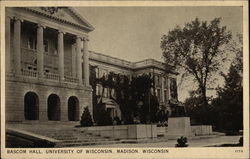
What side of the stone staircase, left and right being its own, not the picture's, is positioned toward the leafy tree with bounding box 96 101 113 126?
left

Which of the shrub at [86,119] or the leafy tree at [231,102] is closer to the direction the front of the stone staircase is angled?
the leafy tree

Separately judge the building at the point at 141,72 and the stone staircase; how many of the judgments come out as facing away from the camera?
0

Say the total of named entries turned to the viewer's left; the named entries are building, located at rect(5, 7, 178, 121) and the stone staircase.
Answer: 0
